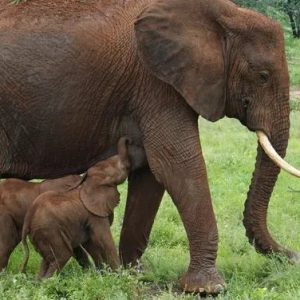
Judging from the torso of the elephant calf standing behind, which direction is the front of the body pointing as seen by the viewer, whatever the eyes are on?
to the viewer's right

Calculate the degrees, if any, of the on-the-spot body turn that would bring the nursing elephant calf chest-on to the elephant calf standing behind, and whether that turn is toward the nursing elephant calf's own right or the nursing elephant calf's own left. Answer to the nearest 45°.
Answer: approximately 135° to the nursing elephant calf's own left

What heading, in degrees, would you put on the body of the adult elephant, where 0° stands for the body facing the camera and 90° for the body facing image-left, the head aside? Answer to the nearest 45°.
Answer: approximately 270°

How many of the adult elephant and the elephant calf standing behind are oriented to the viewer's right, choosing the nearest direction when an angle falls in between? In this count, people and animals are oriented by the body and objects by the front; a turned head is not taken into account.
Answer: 2

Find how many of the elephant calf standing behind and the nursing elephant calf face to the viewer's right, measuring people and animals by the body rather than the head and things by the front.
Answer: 2

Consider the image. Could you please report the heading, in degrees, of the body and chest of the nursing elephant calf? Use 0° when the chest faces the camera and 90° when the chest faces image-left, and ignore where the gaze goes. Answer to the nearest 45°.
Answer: approximately 270°
